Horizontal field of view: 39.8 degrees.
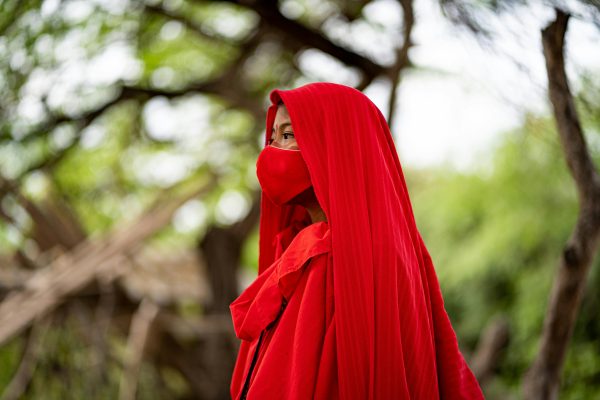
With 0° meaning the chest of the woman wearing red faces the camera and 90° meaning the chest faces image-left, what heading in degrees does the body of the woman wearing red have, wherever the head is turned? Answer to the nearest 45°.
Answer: approximately 90°

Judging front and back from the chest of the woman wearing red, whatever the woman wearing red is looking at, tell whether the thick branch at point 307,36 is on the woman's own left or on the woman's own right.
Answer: on the woman's own right

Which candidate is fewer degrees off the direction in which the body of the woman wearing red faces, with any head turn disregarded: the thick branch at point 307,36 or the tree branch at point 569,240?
the thick branch

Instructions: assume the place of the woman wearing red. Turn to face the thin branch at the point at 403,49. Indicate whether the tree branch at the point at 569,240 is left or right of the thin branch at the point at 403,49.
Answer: right

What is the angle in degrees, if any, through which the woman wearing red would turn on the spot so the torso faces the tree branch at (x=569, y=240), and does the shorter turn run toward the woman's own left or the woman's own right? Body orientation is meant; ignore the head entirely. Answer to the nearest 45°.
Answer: approximately 135° to the woman's own right

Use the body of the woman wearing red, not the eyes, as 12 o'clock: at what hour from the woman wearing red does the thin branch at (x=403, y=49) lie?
The thin branch is roughly at 3 o'clock from the woman wearing red.
